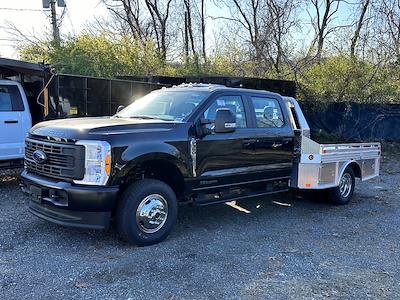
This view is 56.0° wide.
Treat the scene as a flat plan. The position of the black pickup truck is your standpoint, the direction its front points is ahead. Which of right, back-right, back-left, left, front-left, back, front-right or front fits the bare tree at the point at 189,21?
back-right

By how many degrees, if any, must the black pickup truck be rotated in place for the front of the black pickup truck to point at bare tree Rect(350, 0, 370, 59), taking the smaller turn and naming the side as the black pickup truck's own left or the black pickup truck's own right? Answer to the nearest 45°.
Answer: approximately 180°

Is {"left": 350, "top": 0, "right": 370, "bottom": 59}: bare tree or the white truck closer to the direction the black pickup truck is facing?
the white truck

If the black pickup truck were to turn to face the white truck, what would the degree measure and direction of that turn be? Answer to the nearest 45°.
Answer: approximately 90° to its right

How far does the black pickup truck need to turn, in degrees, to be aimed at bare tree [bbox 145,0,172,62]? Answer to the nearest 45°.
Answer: approximately 135° to its right

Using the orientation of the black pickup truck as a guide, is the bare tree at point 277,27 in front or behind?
behind

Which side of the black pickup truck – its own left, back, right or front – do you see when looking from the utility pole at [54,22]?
right

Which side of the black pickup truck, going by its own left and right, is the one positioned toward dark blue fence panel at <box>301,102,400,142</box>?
back

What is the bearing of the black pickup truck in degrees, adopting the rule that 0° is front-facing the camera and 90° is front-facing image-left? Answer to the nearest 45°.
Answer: approximately 45°
